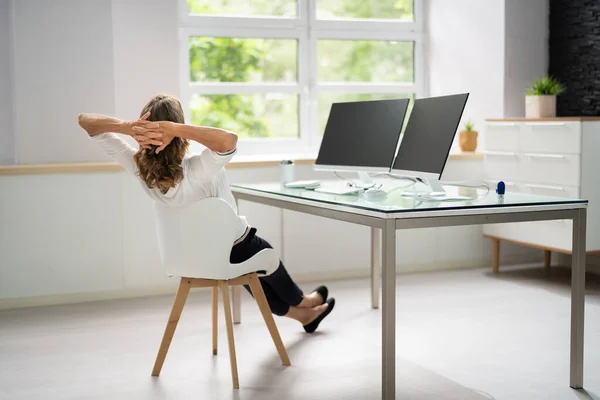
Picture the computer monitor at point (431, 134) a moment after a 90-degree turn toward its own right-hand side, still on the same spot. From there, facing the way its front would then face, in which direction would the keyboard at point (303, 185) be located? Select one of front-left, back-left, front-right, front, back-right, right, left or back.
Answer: front

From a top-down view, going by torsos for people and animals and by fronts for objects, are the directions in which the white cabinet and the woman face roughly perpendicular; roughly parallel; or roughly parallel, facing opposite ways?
roughly parallel, facing opposite ways

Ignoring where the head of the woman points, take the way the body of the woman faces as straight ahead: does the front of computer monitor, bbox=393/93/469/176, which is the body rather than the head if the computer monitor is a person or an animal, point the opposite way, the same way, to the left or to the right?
the opposite way

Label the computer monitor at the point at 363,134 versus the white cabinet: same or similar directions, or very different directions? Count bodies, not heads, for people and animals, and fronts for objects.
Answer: same or similar directions

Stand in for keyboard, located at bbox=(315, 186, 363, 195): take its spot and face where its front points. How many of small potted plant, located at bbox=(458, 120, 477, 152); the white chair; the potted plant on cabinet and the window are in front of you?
1

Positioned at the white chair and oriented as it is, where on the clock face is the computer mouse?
The computer mouse is roughly at 1 o'clock from the white chair.

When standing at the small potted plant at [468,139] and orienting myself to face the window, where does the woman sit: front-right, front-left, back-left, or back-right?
front-left

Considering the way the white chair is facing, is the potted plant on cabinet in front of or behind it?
in front

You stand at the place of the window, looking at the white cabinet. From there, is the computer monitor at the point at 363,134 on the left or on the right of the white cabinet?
right

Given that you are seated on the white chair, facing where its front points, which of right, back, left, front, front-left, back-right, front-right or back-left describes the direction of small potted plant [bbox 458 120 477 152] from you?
front

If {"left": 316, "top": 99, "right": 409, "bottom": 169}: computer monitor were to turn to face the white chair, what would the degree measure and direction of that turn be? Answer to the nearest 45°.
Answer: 0° — it already faces it

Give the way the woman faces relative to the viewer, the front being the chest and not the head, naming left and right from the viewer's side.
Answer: facing away from the viewer and to the right of the viewer

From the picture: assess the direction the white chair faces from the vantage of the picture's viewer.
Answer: facing away from the viewer and to the right of the viewer

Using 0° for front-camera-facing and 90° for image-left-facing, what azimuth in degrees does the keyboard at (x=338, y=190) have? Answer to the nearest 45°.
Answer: approximately 45°

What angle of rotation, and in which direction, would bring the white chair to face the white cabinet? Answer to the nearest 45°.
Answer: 0° — it already faces it

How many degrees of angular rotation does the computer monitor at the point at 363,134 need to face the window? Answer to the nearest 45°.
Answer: approximately 135° to its right
